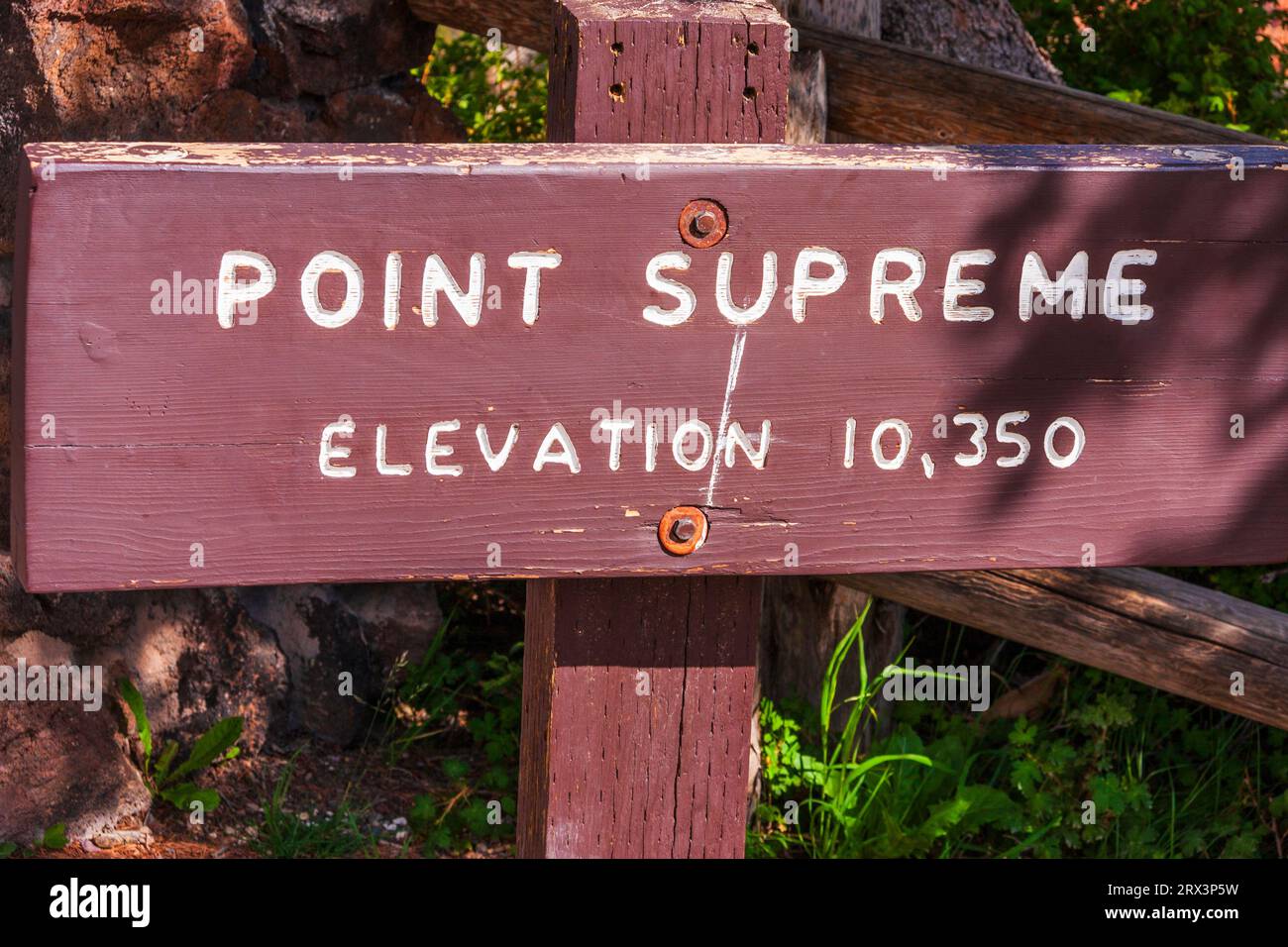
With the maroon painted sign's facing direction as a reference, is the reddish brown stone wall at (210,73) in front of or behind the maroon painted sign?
behind

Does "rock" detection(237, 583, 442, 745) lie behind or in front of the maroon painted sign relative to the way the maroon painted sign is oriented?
behind

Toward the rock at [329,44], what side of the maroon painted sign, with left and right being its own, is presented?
back

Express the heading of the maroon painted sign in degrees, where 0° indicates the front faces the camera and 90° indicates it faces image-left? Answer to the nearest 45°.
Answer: approximately 0°

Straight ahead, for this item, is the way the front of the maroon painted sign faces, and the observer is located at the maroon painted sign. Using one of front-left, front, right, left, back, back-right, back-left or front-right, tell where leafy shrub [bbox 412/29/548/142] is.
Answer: back

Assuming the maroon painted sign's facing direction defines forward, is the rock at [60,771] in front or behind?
behind

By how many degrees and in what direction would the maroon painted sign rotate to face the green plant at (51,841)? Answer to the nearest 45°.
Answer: approximately 135° to its right
